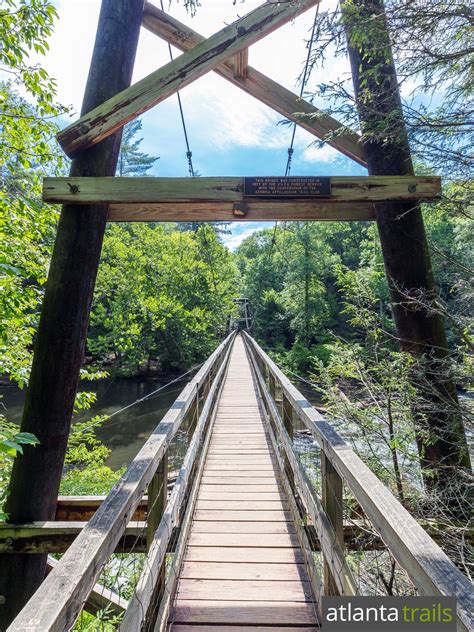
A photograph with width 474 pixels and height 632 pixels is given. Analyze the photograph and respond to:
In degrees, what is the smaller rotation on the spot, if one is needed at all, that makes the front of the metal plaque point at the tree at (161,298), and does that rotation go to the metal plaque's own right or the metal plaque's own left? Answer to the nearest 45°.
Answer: approximately 135° to the metal plaque's own right

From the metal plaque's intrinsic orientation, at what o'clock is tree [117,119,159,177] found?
The tree is roughly at 5 o'clock from the metal plaque.

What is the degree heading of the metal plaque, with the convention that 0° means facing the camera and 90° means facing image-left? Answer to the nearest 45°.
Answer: approximately 0°
